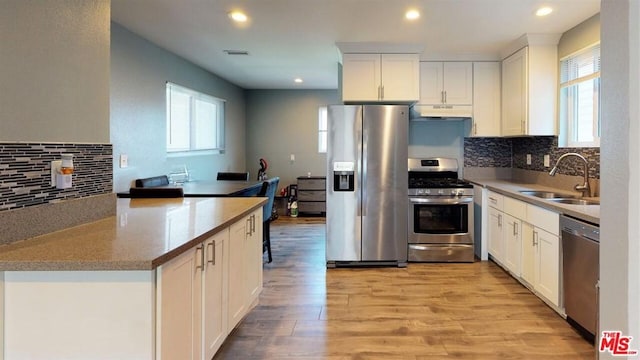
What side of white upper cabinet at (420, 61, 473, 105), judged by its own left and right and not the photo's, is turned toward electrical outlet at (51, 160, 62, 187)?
front

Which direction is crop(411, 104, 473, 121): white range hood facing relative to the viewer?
toward the camera

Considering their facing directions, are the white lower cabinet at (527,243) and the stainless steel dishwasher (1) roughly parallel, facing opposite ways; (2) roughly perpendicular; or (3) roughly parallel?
roughly parallel

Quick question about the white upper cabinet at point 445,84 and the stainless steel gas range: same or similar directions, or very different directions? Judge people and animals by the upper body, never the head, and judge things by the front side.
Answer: same or similar directions

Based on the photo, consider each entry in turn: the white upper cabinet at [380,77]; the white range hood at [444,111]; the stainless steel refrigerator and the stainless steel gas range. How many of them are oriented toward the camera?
4

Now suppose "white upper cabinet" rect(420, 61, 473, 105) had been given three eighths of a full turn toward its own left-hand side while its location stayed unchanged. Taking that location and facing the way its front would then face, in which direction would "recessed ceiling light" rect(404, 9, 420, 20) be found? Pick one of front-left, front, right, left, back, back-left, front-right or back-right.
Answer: back-right

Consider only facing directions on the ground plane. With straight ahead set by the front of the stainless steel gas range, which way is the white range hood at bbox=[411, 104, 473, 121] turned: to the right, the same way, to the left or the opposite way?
the same way

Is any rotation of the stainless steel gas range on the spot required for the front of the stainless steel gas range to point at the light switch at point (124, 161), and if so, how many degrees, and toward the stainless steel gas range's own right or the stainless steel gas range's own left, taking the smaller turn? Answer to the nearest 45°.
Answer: approximately 45° to the stainless steel gas range's own right

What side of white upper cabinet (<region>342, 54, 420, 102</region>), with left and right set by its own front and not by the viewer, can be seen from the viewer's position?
front

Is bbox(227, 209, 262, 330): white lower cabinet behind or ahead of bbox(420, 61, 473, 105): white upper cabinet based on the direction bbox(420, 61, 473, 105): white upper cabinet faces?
ahead

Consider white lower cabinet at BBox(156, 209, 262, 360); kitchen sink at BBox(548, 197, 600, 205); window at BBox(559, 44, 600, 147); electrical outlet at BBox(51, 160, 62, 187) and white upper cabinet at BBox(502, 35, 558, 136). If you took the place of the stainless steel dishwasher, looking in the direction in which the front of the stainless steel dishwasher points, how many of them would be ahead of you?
2
